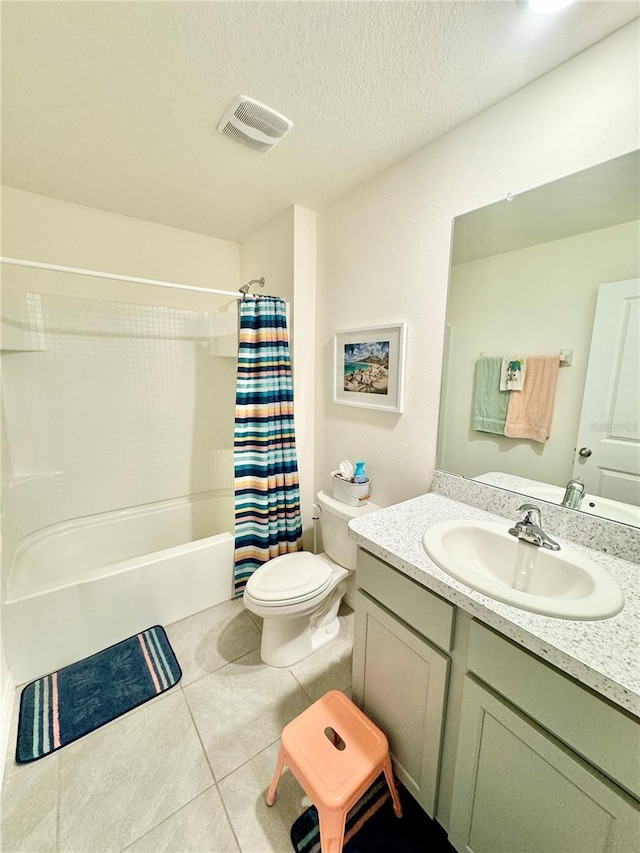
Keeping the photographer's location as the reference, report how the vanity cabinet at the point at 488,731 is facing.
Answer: facing the viewer and to the left of the viewer

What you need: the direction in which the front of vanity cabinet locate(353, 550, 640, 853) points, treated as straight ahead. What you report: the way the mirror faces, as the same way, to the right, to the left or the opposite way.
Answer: the same way

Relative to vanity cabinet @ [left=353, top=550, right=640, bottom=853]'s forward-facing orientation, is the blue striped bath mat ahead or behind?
ahead

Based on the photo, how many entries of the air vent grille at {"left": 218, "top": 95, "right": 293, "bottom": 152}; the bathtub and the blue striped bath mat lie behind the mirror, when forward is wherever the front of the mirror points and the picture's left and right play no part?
0

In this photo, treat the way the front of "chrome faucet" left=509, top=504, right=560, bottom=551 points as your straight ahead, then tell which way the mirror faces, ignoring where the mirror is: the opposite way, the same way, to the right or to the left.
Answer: the same way

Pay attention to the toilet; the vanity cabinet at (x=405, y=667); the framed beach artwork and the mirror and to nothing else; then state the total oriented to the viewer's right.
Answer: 0

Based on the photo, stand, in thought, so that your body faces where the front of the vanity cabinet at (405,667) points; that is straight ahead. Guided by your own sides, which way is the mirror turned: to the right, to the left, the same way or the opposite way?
the same way

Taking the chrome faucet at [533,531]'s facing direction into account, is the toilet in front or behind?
in front

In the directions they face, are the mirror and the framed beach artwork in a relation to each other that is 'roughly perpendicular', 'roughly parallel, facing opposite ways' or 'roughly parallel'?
roughly parallel

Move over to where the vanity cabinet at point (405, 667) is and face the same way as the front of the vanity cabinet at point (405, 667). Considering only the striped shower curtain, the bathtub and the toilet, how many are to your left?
0

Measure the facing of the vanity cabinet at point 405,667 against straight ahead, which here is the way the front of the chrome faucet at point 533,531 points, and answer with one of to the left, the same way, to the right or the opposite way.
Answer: the same way
